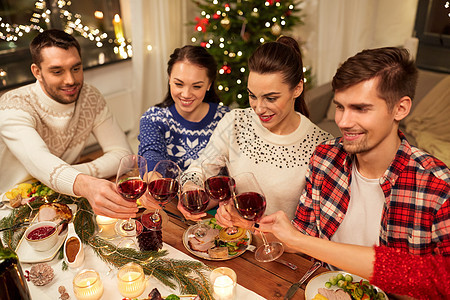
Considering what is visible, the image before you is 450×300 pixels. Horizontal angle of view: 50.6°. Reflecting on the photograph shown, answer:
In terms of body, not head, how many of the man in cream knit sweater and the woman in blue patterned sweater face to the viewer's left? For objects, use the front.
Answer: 0

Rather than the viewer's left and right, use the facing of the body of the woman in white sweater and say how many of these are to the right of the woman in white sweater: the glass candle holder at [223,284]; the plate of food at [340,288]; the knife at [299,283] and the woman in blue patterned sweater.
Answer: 1

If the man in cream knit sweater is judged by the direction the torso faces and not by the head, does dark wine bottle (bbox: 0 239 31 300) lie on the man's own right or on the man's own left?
on the man's own right

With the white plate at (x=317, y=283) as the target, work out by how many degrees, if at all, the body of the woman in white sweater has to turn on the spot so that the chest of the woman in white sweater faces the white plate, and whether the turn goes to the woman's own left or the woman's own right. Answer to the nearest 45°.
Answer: approximately 45° to the woman's own left

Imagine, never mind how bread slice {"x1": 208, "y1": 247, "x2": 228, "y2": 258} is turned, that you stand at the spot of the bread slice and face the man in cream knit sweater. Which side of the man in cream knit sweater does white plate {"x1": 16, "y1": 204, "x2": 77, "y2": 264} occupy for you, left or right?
left

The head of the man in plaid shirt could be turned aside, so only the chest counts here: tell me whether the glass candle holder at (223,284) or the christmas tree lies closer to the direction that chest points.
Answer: the glass candle holder

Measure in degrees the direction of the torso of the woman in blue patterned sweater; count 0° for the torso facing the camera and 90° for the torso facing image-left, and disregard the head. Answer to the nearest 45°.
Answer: approximately 0°

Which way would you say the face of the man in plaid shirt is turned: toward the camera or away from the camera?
toward the camera

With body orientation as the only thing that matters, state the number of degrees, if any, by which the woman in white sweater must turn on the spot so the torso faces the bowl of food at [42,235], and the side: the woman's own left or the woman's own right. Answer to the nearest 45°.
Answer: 0° — they already face it

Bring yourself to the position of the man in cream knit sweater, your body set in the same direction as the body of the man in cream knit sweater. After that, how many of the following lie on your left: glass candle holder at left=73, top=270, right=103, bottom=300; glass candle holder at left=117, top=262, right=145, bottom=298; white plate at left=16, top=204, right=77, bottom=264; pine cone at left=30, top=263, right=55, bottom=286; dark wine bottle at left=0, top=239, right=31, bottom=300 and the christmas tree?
1

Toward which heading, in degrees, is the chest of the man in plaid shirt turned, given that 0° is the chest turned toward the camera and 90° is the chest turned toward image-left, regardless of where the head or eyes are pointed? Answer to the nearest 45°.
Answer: approximately 45°

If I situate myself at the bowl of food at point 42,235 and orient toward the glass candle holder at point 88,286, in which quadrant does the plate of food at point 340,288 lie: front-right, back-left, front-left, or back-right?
front-left

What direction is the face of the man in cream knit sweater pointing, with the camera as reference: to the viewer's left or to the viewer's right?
to the viewer's right

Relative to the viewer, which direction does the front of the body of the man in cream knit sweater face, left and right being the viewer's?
facing the viewer and to the right of the viewer

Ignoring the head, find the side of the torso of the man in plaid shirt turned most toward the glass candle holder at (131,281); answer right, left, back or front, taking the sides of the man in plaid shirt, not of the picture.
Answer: front

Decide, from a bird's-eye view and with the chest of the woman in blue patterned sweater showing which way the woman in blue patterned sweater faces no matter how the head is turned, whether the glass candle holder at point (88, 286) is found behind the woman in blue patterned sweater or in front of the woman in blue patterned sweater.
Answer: in front

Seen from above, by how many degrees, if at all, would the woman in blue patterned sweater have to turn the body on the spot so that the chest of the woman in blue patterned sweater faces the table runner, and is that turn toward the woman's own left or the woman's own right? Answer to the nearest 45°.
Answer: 0° — they already face it
